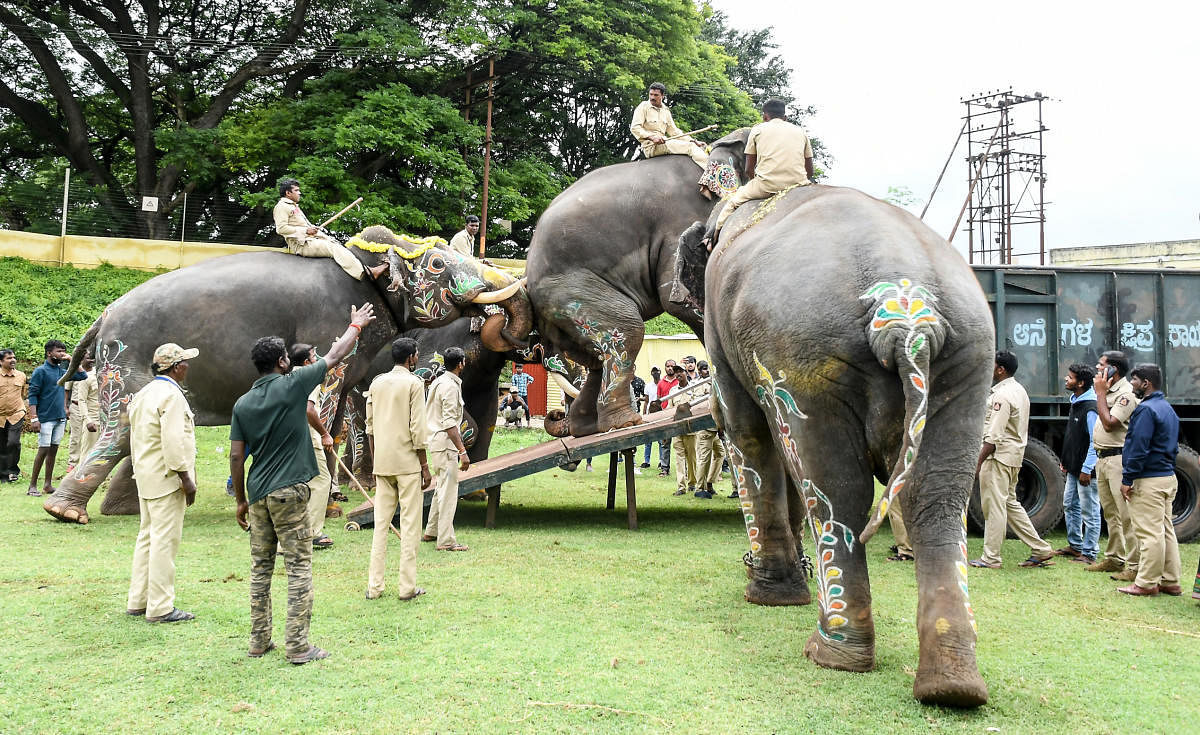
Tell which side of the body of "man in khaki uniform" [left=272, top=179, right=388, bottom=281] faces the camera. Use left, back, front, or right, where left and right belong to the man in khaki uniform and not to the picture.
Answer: right

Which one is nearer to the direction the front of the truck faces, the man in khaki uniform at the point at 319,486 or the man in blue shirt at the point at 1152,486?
the man in blue shirt

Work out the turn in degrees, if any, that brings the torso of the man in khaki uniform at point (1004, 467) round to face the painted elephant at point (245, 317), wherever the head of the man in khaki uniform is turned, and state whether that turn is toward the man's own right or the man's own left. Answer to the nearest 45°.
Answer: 0° — they already face it

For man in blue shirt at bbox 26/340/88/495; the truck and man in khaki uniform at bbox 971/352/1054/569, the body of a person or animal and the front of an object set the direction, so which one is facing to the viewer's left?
the man in khaki uniform

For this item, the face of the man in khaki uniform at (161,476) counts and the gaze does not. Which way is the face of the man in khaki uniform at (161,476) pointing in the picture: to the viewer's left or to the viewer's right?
to the viewer's right

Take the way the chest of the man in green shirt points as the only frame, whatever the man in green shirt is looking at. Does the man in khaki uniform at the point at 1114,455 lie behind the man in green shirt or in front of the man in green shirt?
in front

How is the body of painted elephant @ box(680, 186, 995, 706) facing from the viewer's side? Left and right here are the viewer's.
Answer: facing away from the viewer and to the left of the viewer

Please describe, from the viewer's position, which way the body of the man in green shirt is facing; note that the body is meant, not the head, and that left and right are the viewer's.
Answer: facing away from the viewer and to the right of the viewer

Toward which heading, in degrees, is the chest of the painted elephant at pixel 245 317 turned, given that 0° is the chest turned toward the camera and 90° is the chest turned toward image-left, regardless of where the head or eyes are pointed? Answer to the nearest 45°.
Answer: approximately 270°

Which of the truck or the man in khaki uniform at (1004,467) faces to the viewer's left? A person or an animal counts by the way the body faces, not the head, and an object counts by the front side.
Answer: the man in khaki uniform

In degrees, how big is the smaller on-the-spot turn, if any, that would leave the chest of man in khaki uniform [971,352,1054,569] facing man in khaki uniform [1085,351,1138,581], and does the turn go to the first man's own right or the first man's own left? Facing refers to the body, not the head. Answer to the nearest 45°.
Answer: approximately 180°

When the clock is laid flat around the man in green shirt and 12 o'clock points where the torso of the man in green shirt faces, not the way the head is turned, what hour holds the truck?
The truck is roughly at 1 o'clock from the man in green shirt.

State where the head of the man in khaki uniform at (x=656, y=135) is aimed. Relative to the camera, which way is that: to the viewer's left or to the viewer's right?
to the viewer's left
